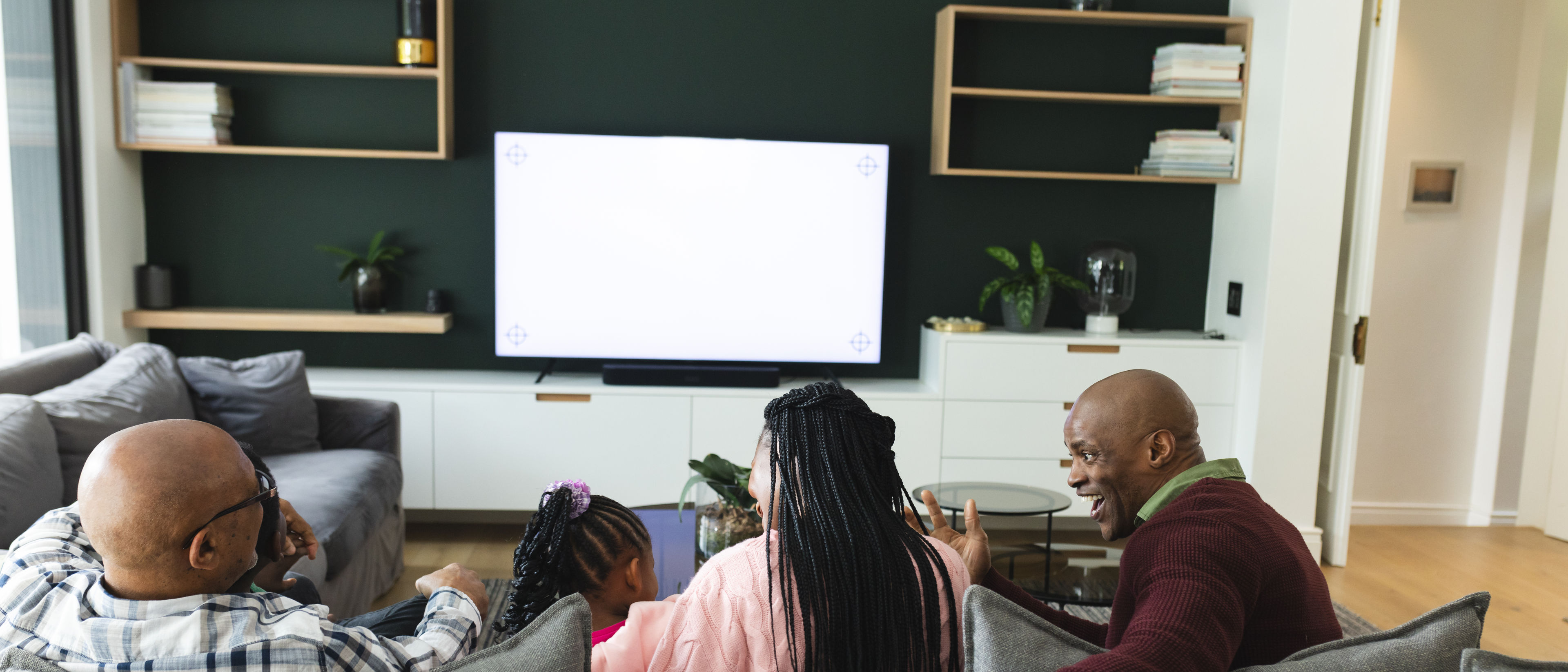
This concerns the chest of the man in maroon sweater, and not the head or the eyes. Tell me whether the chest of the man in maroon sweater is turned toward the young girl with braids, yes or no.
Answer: yes

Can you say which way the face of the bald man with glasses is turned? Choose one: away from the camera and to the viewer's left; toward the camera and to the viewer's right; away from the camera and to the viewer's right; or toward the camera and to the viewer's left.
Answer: away from the camera and to the viewer's right

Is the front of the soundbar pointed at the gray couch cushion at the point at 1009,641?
yes

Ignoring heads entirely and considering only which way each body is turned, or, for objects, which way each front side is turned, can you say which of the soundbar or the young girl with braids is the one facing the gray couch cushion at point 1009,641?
the soundbar

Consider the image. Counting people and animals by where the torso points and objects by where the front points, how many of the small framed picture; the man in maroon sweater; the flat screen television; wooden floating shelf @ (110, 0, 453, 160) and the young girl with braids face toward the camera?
3

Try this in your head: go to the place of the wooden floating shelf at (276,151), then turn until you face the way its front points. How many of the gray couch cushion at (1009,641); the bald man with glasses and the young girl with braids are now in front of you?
3

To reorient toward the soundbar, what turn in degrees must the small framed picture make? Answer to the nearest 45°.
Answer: approximately 45° to its right

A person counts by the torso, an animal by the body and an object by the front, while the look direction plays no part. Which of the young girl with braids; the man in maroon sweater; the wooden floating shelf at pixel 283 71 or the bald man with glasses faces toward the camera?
the wooden floating shelf

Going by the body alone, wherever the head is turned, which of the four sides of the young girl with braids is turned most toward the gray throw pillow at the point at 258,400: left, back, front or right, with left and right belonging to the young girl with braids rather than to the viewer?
left

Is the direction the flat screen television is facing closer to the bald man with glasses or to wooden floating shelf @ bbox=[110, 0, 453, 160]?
the bald man with glasses

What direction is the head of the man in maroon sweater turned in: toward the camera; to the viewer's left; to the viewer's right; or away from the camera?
to the viewer's left

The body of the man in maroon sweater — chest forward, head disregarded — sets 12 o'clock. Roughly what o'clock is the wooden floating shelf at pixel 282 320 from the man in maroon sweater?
The wooden floating shelf is roughly at 1 o'clock from the man in maroon sweater.

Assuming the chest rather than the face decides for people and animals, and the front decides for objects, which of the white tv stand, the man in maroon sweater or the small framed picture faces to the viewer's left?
the man in maroon sweater

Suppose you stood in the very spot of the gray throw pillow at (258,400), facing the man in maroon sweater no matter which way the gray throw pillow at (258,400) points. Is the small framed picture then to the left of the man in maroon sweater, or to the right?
left
